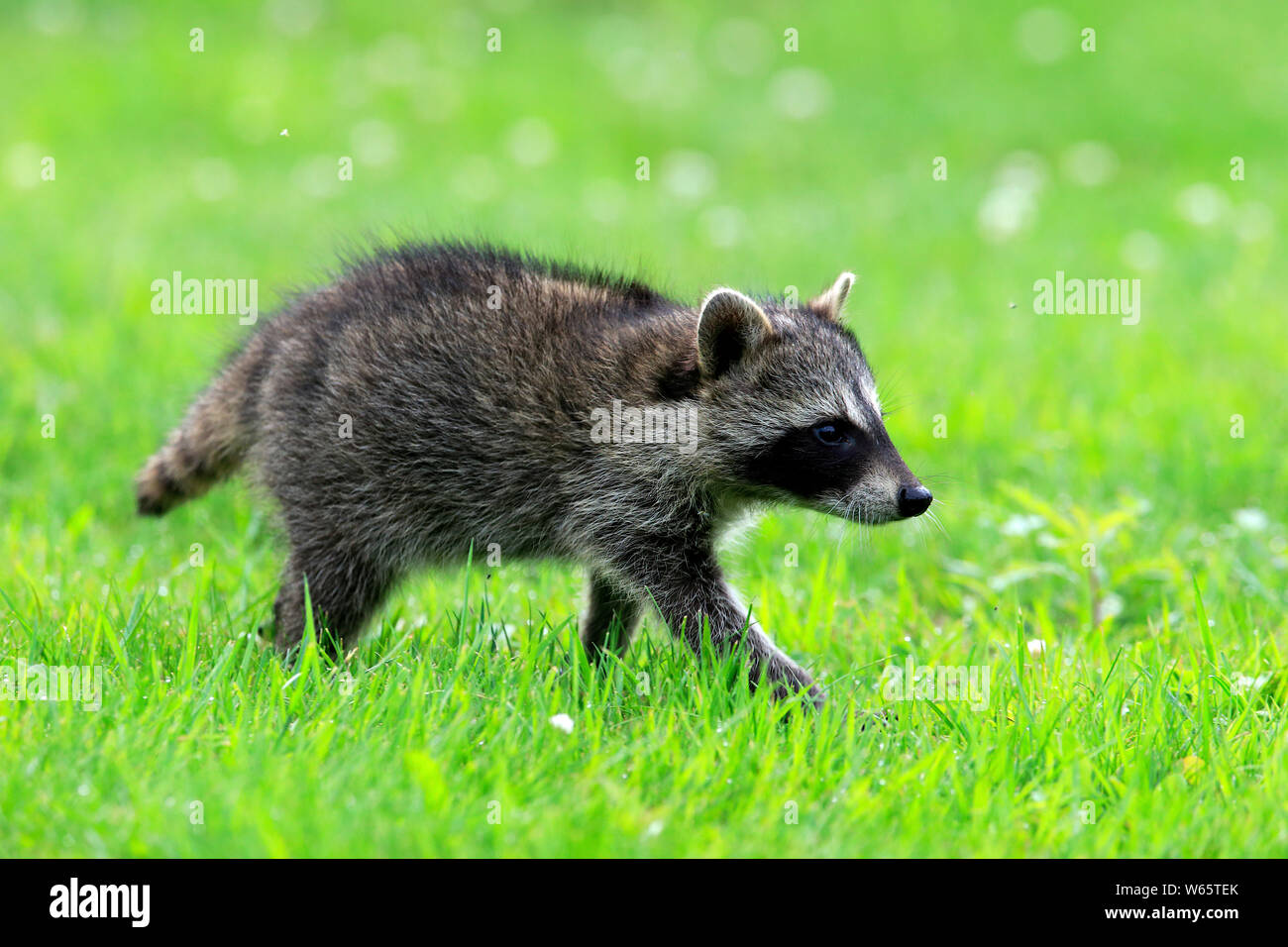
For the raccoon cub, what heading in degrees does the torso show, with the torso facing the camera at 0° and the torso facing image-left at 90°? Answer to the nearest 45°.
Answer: approximately 270°

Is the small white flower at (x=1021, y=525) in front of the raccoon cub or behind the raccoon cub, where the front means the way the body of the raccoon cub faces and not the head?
in front
